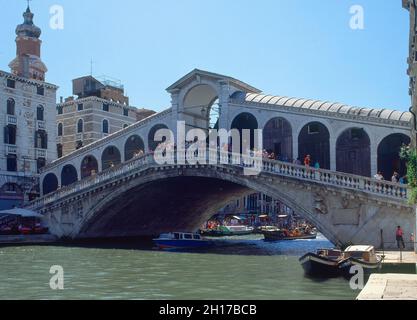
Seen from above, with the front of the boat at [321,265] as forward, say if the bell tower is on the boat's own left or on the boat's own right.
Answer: on the boat's own right

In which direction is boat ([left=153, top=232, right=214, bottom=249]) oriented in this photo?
to the viewer's left

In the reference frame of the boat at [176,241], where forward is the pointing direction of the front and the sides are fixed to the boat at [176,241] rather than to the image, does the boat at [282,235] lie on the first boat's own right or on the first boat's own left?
on the first boat's own right

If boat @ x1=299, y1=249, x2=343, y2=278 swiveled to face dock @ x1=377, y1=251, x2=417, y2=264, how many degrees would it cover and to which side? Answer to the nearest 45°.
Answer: approximately 135° to its left
